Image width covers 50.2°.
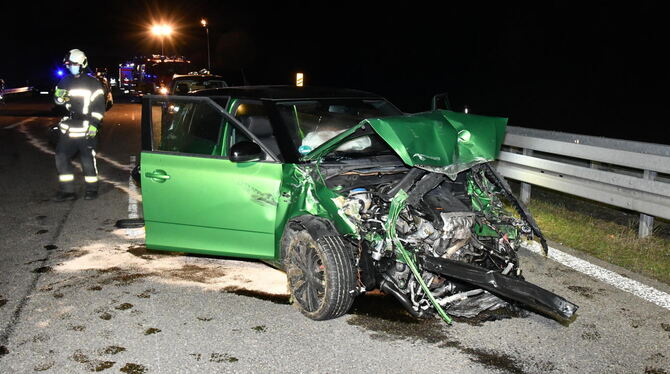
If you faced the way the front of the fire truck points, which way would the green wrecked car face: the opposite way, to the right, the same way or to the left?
to the left

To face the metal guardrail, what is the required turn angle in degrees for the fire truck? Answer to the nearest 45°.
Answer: approximately 45° to its left

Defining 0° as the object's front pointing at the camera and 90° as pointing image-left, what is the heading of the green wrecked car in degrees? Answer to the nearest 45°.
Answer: approximately 315°

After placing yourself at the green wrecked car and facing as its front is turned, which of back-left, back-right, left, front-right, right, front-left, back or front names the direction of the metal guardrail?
left

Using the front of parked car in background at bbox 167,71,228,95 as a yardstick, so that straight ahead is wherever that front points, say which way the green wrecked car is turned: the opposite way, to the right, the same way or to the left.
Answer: to the left

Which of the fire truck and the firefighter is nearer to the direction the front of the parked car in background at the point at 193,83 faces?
the firefighter

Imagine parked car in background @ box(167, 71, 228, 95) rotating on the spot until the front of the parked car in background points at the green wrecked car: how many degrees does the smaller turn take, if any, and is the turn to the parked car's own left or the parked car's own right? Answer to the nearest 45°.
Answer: approximately 45° to the parked car's own left

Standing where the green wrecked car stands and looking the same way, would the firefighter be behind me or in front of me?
behind

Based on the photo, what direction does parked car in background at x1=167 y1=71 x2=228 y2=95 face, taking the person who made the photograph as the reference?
facing the viewer and to the left of the viewer

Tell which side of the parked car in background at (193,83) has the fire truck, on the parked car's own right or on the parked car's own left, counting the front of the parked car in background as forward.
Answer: on the parked car's own right

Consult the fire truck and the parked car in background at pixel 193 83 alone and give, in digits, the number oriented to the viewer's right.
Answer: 0

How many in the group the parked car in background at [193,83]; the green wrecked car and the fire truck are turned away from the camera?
0
